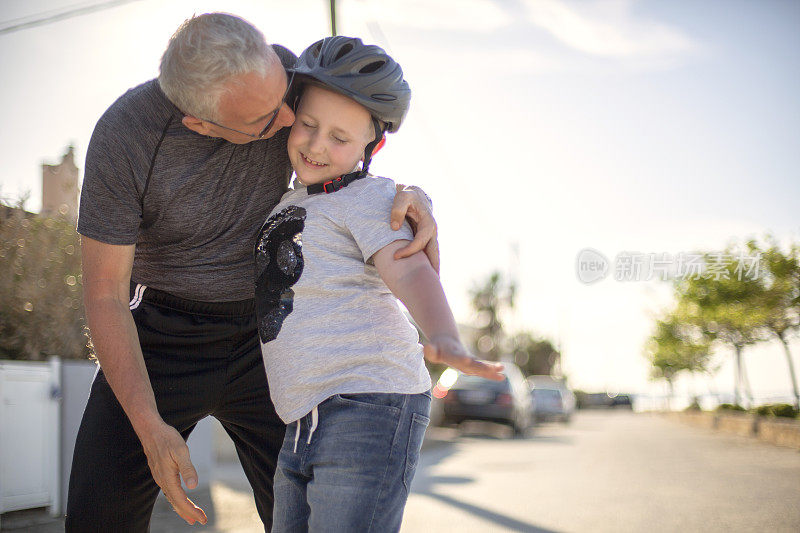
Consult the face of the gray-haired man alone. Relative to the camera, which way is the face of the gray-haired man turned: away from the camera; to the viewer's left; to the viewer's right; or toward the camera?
to the viewer's right

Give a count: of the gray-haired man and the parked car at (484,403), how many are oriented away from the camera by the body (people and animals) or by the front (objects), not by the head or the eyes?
1

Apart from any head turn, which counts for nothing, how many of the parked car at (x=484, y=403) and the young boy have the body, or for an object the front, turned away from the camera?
1

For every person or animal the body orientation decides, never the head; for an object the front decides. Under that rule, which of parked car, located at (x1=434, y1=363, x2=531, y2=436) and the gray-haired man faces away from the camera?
the parked car

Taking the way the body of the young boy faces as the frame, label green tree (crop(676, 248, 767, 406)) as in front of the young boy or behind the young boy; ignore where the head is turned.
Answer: behind

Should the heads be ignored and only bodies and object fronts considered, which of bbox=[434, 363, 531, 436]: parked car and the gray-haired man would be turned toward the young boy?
the gray-haired man

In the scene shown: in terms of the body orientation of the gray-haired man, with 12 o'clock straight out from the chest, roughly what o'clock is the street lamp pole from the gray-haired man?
The street lamp pole is roughly at 8 o'clock from the gray-haired man.

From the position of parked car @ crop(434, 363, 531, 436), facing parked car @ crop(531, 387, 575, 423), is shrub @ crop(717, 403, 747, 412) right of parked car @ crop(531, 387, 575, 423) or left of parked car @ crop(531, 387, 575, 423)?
right

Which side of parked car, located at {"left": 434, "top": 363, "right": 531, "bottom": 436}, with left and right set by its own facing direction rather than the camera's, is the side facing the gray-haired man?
back

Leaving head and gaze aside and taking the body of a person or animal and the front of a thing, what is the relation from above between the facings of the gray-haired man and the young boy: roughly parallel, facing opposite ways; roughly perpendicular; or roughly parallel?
roughly perpendicular

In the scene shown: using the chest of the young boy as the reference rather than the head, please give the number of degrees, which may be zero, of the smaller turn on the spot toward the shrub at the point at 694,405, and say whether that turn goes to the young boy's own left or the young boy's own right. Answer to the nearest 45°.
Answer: approximately 180°

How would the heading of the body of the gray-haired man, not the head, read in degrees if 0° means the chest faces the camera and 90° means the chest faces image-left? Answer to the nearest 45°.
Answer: approximately 315°

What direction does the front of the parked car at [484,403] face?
away from the camera

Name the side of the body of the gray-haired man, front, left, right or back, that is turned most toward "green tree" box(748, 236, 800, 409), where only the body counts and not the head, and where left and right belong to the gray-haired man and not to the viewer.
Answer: left
